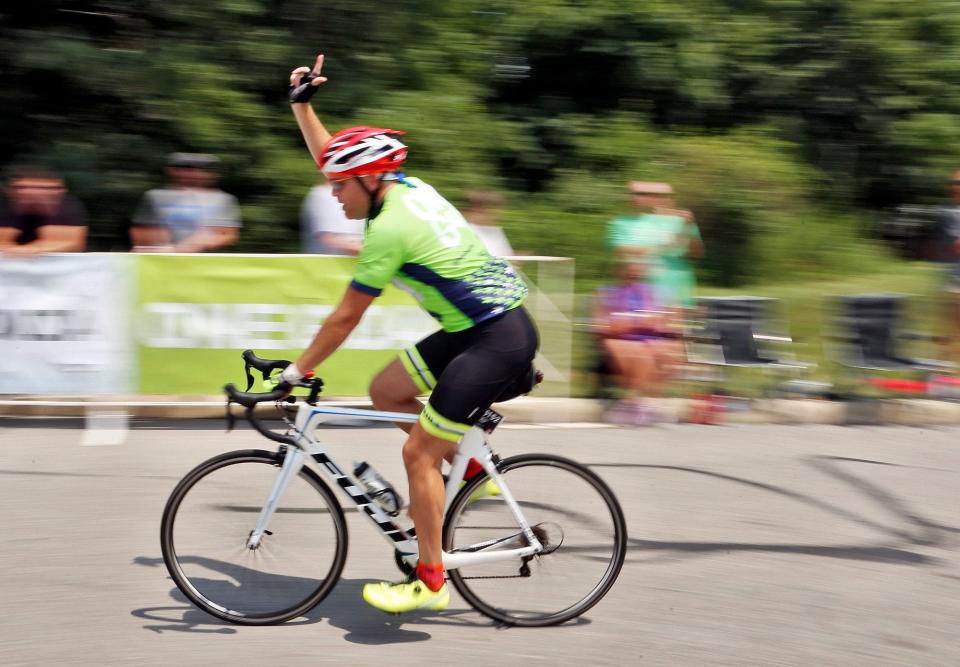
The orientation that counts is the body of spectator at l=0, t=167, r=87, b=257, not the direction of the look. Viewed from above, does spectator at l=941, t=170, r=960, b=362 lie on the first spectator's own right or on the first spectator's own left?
on the first spectator's own left

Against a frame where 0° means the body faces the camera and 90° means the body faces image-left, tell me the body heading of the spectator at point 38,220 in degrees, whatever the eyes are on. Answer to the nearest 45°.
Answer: approximately 0°

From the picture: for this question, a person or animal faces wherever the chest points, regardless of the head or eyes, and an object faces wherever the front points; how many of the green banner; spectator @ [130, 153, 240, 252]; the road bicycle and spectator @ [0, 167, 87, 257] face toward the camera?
3

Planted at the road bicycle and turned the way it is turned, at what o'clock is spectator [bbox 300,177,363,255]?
The spectator is roughly at 3 o'clock from the road bicycle.

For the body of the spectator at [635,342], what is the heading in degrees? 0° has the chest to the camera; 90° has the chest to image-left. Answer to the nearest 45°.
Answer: approximately 0°

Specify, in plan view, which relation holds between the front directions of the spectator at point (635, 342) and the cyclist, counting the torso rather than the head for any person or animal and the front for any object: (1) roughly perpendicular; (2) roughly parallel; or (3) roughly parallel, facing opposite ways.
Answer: roughly perpendicular

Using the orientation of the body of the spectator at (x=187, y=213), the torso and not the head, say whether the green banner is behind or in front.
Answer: in front

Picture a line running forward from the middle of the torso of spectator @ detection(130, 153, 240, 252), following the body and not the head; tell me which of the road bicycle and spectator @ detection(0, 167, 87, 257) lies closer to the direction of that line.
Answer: the road bicycle

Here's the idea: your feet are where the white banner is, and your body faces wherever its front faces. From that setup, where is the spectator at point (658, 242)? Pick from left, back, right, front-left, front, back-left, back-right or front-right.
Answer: left

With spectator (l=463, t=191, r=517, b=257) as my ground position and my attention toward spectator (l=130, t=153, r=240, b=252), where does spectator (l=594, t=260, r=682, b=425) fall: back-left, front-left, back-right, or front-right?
back-left

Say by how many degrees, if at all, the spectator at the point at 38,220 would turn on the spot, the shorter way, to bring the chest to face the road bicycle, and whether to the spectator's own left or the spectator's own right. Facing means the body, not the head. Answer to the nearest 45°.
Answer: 0° — they already face it

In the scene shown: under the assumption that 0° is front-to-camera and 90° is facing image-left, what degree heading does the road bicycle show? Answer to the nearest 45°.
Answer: approximately 90°
